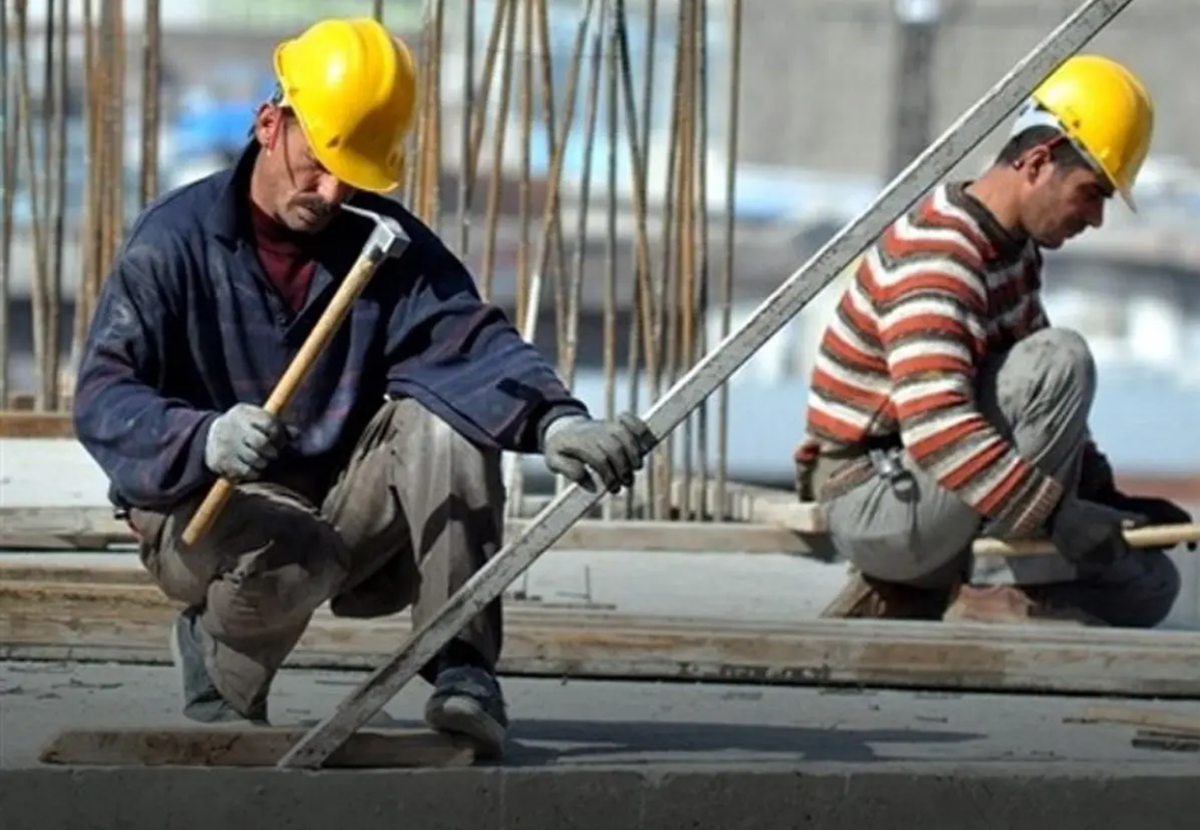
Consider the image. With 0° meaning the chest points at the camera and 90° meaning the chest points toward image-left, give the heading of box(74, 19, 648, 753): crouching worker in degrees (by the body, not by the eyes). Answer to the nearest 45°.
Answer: approximately 315°

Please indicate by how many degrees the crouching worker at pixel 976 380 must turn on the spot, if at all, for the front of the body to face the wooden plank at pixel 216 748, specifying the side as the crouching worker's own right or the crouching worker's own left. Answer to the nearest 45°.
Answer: approximately 135° to the crouching worker's own right

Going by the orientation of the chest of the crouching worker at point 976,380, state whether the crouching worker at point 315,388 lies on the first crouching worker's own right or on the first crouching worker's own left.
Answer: on the first crouching worker's own right

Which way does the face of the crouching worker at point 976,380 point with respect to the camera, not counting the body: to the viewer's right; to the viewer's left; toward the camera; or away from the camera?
to the viewer's right

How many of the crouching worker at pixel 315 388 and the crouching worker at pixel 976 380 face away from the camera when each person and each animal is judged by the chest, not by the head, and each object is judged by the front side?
0

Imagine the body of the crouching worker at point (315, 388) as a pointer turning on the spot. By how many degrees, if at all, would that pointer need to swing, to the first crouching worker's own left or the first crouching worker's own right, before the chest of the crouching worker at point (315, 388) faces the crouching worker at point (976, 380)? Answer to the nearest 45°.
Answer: approximately 90° to the first crouching worker's own left

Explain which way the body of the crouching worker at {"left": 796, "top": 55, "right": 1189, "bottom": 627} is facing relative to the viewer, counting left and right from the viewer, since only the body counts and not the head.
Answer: facing to the right of the viewer

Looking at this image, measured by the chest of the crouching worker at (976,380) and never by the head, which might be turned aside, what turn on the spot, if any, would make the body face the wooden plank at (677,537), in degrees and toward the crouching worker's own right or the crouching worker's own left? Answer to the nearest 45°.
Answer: approximately 135° to the crouching worker's own left
